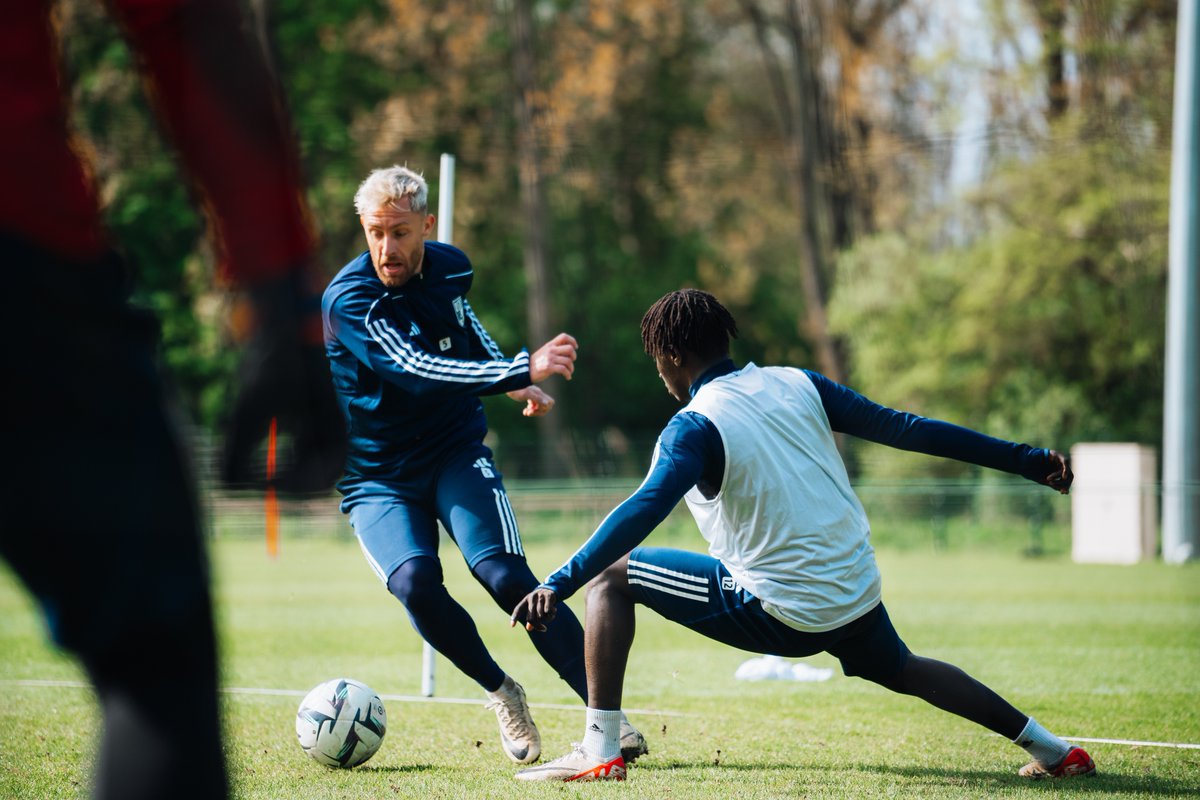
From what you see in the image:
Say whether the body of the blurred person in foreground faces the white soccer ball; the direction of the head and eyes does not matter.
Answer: yes

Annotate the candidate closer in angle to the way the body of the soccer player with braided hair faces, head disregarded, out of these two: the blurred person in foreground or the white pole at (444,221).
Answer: the white pole

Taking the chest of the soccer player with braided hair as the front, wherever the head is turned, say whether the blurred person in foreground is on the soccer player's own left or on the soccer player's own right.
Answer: on the soccer player's own left

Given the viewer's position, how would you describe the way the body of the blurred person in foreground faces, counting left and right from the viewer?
facing away from the viewer

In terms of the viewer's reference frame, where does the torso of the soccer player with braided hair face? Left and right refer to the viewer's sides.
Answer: facing away from the viewer and to the left of the viewer

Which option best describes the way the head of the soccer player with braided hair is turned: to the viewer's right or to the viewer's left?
to the viewer's left

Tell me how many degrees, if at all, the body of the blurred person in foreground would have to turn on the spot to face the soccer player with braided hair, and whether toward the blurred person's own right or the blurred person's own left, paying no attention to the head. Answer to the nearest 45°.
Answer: approximately 45° to the blurred person's own right

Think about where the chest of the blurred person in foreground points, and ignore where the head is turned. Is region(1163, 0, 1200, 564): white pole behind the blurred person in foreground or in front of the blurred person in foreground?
in front
